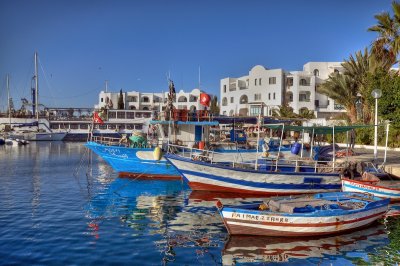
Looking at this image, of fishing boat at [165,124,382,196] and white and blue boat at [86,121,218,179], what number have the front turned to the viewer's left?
2

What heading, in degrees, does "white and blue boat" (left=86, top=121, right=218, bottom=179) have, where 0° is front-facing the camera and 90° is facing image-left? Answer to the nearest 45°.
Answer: approximately 90°

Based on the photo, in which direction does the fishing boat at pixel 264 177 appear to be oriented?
to the viewer's left

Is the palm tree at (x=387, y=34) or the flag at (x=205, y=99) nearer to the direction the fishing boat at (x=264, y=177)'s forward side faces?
the flag

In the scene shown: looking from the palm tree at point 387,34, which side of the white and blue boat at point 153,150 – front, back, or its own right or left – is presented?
back

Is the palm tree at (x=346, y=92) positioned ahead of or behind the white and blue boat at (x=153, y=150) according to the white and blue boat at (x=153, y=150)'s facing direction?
behind

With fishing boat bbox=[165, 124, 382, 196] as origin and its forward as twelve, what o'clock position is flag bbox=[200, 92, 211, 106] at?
The flag is roughly at 2 o'clock from the fishing boat.

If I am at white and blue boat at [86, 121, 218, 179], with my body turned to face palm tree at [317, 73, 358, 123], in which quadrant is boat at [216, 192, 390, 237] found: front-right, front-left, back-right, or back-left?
back-right

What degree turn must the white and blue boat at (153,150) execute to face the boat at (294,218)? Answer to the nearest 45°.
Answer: approximately 90° to its left

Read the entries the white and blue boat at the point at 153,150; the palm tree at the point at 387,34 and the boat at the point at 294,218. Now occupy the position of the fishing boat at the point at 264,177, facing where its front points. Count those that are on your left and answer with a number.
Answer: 1

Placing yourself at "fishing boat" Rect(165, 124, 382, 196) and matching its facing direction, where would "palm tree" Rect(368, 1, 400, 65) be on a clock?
The palm tree is roughly at 4 o'clock from the fishing boat.
